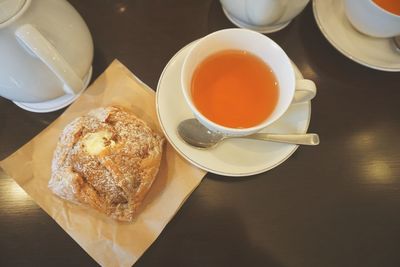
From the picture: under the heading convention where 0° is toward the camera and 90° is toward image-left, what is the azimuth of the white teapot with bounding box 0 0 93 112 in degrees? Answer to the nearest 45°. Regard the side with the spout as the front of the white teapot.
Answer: approximately 135°

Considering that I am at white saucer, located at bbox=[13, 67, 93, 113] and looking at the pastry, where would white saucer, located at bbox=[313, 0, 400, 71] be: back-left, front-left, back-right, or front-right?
front-left
